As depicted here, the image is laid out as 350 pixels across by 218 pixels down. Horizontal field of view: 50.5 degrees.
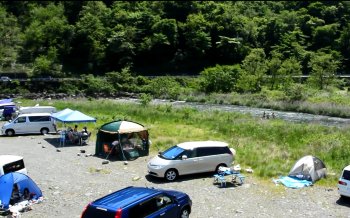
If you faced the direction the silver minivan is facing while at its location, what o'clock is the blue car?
The blue car is roughly at 11 o'clock from the silver minivan.

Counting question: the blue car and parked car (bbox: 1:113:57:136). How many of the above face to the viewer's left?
1

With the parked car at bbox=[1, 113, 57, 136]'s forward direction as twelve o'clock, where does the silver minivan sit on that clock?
The silver minivan is roughly at 8 o'clock from the parked car.

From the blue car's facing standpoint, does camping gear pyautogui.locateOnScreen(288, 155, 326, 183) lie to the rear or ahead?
ahead

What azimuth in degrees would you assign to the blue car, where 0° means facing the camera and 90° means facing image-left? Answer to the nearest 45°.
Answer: approximately 225°

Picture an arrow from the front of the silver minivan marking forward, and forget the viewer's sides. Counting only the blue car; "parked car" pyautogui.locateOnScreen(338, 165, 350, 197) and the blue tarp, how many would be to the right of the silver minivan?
0

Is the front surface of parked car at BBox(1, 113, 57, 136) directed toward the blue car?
no

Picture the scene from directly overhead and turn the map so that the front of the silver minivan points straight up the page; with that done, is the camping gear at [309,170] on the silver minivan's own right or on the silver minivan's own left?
on the silver minivan's own left

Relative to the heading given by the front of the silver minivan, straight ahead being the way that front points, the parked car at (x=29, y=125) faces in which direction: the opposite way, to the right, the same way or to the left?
the same way

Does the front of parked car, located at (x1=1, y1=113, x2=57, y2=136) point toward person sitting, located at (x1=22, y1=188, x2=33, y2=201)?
no

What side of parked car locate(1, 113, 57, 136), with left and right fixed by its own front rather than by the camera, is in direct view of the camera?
left

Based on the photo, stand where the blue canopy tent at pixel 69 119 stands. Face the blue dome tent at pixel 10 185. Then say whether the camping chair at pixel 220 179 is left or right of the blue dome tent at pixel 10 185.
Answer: left

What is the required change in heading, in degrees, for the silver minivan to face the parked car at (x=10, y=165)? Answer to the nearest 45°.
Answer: approximately 45° to its right

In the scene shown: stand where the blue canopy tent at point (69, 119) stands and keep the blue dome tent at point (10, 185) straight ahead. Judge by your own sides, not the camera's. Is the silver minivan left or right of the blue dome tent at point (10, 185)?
left

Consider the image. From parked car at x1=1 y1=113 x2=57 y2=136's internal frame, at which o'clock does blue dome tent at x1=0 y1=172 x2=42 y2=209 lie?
The blue dome tent is roughly at 9 o'clock from the parked car.

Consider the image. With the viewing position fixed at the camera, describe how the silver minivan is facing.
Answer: facing the viewer and to the left of the viewer
